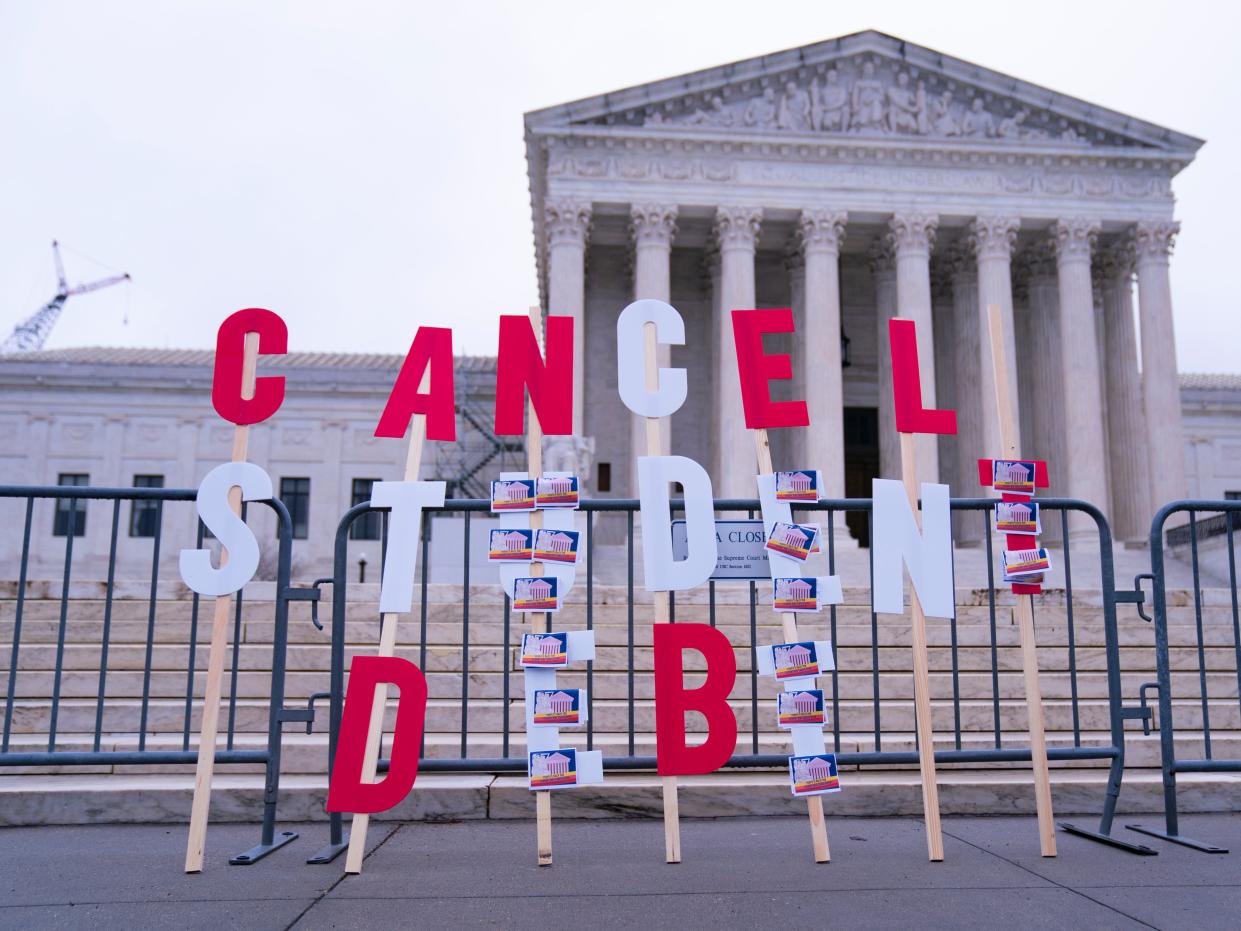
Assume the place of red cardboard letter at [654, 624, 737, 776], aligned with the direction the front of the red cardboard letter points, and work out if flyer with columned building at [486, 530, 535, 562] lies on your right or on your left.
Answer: on your right

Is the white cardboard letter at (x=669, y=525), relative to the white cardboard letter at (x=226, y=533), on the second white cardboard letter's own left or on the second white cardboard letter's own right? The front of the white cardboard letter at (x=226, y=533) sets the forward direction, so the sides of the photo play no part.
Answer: on the second white cardboard letter's own left

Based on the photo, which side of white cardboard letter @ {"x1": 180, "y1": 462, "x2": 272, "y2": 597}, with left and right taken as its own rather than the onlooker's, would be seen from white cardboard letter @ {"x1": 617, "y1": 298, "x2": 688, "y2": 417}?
left

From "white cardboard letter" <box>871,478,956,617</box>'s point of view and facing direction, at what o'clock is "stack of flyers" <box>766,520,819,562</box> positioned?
The stack of flyers is roughly at 2 o'clock from the white cardboard letter.

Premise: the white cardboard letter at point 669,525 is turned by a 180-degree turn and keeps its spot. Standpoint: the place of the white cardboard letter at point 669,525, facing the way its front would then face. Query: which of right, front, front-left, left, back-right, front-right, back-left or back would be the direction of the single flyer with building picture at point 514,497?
left

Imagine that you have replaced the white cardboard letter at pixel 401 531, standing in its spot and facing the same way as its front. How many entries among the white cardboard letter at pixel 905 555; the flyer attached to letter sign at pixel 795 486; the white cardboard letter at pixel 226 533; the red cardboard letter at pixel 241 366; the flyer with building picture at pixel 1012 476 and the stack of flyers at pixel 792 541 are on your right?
2

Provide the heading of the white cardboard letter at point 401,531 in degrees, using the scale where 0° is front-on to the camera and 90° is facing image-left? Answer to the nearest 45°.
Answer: approximately 0°

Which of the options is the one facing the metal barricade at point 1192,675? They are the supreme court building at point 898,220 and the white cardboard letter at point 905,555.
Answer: the supreme court building

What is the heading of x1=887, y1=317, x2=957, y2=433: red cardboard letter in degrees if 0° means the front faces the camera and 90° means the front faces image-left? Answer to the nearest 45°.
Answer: approximately 0°

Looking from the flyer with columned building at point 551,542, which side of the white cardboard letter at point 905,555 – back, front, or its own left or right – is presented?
right
